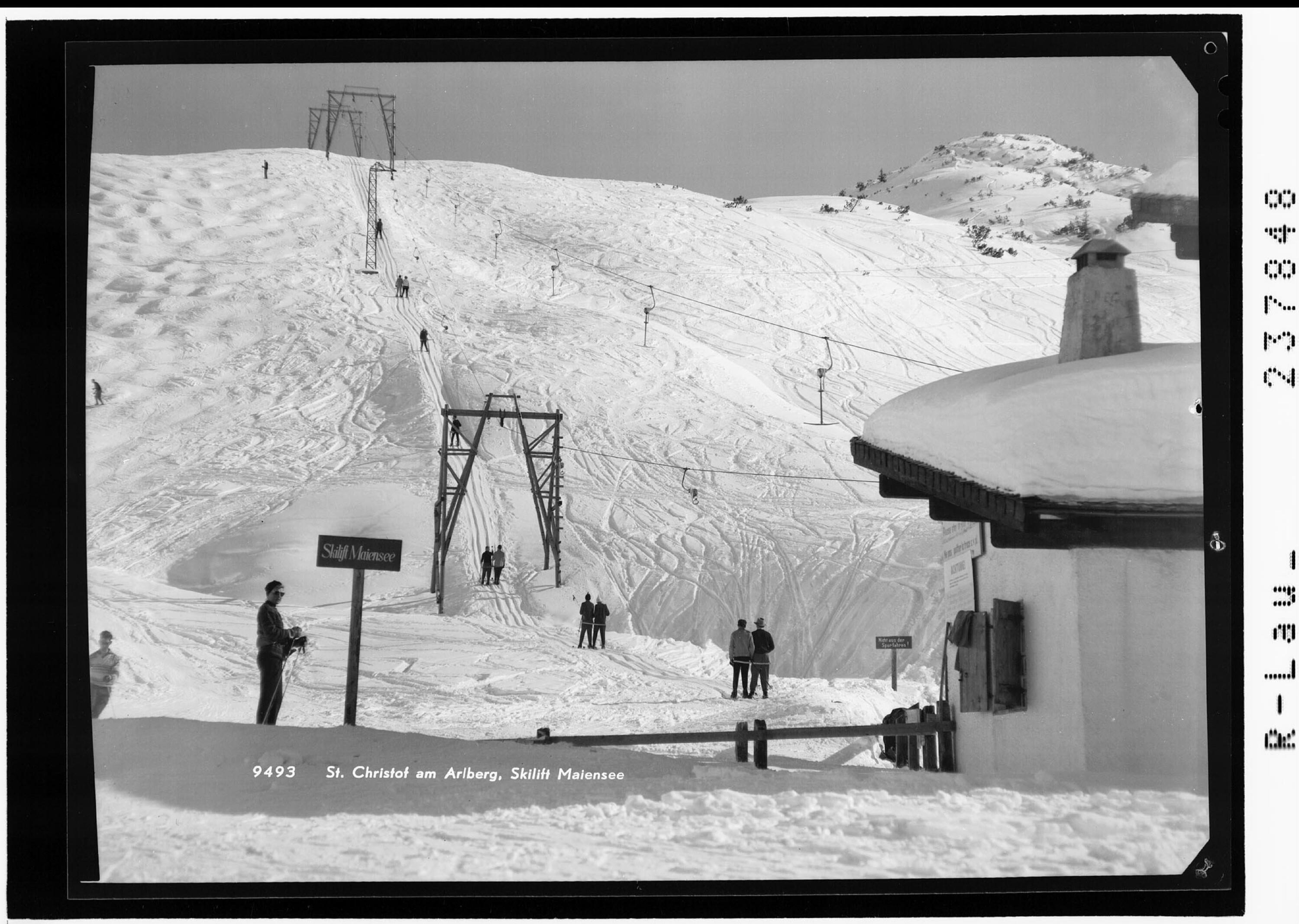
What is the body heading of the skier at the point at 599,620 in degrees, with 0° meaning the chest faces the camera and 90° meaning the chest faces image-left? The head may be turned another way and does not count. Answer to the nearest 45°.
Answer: approximately 180°

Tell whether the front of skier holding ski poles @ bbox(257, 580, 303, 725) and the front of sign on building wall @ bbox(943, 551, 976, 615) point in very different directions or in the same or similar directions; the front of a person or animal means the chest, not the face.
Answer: very different directions

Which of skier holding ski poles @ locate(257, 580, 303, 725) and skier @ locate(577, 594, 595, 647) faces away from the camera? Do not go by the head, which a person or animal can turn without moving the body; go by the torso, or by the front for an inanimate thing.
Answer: the skier

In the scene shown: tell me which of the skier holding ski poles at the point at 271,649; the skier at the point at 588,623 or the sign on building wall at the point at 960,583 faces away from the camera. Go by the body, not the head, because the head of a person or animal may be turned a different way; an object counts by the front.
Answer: the skier

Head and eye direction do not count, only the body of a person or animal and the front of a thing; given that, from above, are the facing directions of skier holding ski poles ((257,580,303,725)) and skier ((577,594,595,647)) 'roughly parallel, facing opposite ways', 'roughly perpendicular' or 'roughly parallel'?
roughly perpendicular

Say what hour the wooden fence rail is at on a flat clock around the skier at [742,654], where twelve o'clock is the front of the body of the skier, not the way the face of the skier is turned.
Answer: The wooden fence rail is roughly at 6 o'clock from the skier.

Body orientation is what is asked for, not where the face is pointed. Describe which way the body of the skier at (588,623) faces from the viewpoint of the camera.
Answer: away from the camera

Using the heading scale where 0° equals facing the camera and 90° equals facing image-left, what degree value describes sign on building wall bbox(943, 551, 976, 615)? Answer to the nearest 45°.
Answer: approximately 45°

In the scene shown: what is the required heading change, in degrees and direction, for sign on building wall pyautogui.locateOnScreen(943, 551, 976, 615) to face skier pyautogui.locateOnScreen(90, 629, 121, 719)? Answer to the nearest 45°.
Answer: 0° — it already faces them

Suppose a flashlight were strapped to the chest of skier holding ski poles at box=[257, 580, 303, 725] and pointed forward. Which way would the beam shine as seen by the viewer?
to the viewer's right

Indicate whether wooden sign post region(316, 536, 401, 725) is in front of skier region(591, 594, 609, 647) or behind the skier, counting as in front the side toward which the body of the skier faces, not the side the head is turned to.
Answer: behind

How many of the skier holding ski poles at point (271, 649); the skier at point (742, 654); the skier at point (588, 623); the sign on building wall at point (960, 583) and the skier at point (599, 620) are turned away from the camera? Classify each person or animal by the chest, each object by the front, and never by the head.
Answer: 3

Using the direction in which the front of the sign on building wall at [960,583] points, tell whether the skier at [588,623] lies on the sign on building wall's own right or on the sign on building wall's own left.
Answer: on the sign on building wall's own right

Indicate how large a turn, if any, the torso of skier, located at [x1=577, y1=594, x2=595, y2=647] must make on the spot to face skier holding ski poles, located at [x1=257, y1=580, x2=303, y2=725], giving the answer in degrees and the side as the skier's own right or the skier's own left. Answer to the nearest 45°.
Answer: approximately 180°
